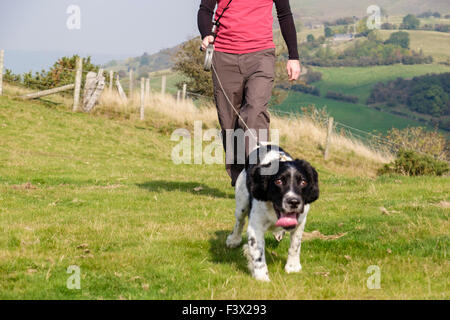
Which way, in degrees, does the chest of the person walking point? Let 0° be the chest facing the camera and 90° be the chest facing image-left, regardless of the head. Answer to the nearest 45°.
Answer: approximately 0°

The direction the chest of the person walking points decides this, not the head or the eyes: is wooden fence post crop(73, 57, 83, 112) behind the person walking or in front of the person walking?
behind

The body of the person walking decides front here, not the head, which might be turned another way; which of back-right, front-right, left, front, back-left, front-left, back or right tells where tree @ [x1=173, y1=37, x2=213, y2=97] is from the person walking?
back

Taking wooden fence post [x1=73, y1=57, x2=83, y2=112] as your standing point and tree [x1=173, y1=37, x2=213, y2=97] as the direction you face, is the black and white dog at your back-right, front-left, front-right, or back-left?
back-right

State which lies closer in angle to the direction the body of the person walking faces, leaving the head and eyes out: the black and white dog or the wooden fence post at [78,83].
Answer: the black and white dog

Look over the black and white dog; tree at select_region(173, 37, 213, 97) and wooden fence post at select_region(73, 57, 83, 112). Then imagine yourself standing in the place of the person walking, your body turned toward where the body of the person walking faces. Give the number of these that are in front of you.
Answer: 1

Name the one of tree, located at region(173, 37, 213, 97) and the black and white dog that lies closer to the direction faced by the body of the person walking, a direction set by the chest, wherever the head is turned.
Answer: the black and white dog

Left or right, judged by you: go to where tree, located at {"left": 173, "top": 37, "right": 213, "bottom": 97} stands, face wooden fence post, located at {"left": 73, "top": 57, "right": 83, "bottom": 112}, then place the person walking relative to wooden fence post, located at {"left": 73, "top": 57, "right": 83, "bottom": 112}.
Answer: left

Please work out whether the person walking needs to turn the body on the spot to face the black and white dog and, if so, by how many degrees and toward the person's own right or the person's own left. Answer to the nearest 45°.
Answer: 0° — they already face it
